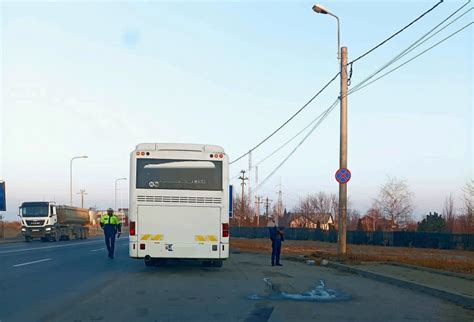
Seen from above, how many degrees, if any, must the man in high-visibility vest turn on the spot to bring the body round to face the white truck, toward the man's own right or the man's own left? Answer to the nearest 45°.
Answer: approximately 180°

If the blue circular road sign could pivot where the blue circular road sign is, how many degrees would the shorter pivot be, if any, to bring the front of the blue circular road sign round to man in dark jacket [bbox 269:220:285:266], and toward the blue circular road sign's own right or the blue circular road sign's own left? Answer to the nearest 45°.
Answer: approximately 45° to the blue circular road sign's own right

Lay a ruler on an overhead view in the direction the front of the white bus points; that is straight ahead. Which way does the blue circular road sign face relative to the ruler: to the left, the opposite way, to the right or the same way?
the opposite way

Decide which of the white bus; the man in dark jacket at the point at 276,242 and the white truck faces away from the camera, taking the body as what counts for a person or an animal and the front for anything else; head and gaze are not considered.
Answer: the white bus

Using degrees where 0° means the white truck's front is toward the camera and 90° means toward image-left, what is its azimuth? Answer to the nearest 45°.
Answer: approximately 45°

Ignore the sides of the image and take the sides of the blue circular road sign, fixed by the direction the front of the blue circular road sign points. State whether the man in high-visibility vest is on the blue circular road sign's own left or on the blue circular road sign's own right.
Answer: on the blue circular road sign's own right

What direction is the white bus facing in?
away from the camera
